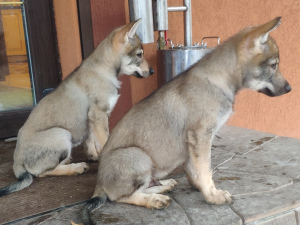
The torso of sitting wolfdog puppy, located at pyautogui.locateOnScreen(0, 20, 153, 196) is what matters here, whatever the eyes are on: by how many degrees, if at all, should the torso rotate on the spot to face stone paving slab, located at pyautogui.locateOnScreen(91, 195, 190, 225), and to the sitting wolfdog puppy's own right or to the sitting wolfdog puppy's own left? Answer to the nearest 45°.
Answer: approximately 90° to the sitting wolfdog puppy's own right

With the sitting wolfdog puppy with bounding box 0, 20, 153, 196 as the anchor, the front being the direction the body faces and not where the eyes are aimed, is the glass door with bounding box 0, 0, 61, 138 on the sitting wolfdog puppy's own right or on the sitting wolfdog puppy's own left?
on the sitting wolfdog puppy's own left

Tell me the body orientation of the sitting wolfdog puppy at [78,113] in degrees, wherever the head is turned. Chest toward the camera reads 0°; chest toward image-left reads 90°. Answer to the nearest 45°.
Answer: approximately 270°

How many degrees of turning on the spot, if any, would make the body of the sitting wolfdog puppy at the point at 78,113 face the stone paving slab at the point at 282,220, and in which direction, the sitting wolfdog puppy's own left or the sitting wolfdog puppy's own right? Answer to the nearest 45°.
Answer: approximately 45° to the sitting wolfdog puppy's own right

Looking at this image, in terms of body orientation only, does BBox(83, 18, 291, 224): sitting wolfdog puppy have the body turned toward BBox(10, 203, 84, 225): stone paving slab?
no

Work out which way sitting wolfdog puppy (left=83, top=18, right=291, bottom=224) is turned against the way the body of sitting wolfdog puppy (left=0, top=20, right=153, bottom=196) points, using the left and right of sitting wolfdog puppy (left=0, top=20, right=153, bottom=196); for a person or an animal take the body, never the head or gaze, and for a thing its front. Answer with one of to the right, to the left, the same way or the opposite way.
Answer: the same way

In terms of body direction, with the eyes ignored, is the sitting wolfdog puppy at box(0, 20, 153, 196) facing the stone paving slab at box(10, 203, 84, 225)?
no

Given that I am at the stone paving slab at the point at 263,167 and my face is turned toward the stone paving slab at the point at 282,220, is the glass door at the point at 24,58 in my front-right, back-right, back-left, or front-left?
back-right

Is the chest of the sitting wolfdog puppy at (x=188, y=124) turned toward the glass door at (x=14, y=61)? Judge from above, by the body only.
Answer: no

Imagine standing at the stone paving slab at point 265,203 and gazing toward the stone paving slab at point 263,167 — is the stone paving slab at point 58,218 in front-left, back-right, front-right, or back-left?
back-left

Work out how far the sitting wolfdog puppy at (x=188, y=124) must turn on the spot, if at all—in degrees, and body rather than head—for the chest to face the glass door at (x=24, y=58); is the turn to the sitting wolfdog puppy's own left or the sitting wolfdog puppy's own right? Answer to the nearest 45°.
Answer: approximately 135° to the sitting wolfdog puppy's own left

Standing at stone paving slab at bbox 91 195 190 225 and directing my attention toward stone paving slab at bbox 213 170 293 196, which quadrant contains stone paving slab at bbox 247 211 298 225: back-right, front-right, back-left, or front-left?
front-right

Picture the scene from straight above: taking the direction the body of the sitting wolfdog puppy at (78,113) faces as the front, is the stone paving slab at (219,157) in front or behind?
in front

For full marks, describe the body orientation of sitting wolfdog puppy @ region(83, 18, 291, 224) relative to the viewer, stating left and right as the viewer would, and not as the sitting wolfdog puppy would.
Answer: facing to the right of the viewer

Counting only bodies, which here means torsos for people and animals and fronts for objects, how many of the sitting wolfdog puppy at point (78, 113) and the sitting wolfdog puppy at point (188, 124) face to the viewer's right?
2

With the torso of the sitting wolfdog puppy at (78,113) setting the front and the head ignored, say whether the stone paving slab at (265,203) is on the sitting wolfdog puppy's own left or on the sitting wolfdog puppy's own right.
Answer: on the sitting wolfdog puppy's own right

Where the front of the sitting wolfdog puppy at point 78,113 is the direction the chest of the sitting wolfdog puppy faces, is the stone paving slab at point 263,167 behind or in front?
in front
